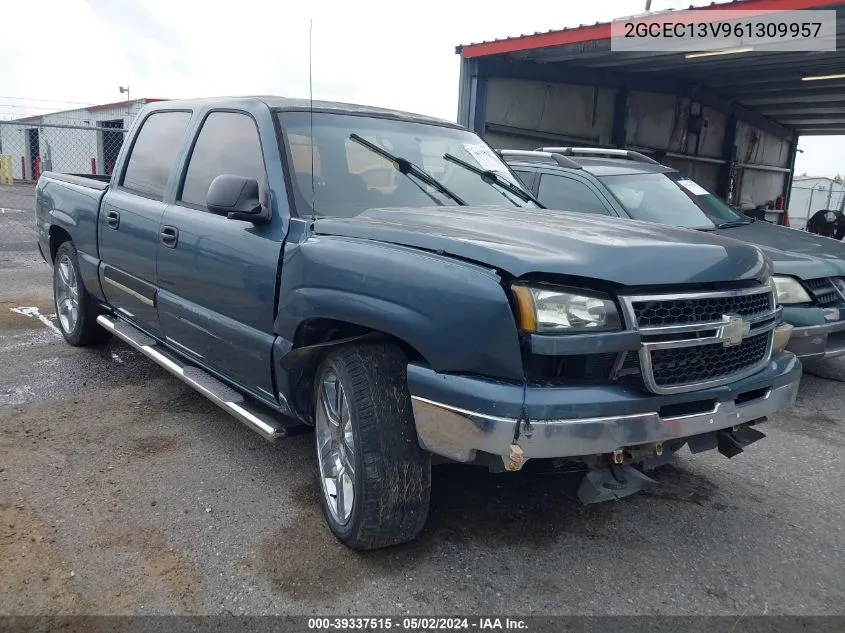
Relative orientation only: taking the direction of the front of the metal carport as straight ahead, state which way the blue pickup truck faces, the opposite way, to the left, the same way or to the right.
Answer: to the left

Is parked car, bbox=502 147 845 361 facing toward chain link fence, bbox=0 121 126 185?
no

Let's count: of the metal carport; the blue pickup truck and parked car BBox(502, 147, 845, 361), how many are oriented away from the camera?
0

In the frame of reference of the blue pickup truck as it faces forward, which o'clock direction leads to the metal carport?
The metal carport is roughly at 8 o'clock from the blue pickup truck.

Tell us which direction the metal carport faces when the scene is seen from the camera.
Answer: facing the viewer and to the left of the viewer

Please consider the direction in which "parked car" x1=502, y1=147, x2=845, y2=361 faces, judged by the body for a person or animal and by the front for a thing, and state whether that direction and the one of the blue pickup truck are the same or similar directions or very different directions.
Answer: same or similar directions

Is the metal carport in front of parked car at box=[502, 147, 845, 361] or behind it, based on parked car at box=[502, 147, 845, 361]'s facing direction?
behind

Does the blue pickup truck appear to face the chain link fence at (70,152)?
no

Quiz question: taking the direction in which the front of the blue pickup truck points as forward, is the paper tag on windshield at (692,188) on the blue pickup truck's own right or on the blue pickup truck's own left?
on the blue pickup truck's own left

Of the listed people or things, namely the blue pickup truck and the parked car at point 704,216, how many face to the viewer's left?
0

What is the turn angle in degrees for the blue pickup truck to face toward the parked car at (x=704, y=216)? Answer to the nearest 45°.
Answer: approximately 90° to its left

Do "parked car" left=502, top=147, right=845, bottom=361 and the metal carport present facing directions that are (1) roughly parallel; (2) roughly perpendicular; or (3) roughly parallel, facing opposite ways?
roughly perpendicular

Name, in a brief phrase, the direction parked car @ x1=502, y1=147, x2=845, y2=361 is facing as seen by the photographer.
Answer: facing the viewer and to the right of the viewer
